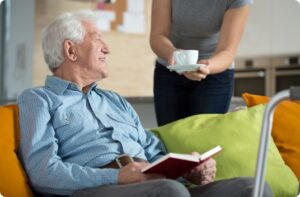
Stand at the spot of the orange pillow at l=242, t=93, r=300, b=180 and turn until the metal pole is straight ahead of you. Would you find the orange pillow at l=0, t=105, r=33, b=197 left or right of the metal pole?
right

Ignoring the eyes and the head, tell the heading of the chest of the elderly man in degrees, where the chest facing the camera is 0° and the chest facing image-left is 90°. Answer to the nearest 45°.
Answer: approximately 315°

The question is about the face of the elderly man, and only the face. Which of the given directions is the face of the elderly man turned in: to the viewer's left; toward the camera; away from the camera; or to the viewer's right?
to the viewer's right

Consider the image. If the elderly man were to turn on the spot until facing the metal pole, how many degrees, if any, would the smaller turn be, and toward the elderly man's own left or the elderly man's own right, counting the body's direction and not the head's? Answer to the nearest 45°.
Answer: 0° — they already face it

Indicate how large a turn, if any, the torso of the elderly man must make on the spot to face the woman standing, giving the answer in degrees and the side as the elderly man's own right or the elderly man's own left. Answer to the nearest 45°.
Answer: approximately 90° to the elderly man's own left

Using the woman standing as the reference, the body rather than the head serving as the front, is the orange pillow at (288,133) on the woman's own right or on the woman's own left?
on the woman's own left
